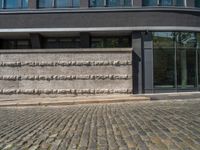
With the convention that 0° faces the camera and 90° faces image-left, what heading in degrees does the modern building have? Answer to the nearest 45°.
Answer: approximately 0°
